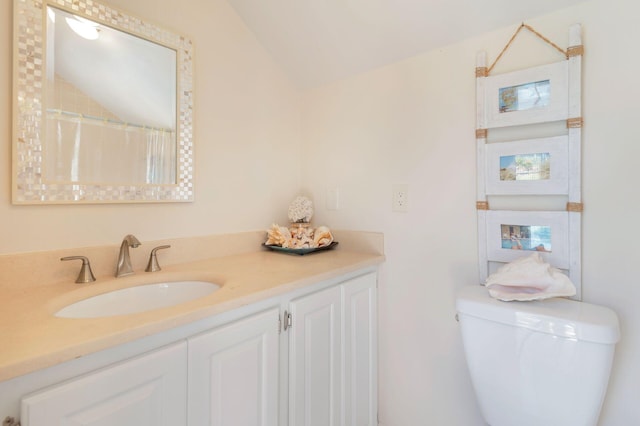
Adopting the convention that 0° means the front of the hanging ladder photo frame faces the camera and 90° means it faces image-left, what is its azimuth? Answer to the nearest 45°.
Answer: approximately 45°

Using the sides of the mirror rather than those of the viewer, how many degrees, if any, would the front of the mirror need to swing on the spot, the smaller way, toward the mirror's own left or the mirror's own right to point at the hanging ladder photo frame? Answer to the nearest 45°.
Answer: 0° — it already faces it

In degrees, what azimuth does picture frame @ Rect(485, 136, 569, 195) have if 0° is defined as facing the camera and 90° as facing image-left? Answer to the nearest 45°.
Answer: approximately 45°

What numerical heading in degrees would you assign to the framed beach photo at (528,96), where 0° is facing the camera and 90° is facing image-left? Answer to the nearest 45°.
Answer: approximately 45°
